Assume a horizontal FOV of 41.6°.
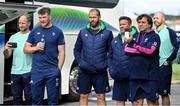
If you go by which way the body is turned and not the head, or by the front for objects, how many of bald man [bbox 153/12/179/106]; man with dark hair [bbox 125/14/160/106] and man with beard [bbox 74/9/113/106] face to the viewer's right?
0

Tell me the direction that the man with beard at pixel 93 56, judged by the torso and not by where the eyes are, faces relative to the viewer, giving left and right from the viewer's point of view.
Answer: facing the viewer

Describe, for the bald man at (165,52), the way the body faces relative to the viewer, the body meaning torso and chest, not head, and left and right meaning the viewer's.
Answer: facing the viewer and to the left of the viewer

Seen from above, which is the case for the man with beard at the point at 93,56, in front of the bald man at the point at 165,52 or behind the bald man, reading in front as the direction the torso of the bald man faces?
in front

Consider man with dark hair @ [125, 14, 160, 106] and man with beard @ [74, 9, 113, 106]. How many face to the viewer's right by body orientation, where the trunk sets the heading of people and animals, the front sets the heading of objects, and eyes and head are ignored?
0

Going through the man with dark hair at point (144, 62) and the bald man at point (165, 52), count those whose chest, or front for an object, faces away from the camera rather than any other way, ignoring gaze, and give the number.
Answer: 0
